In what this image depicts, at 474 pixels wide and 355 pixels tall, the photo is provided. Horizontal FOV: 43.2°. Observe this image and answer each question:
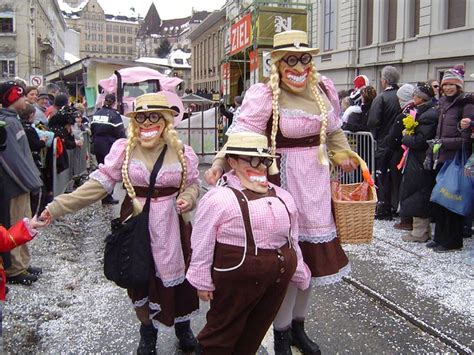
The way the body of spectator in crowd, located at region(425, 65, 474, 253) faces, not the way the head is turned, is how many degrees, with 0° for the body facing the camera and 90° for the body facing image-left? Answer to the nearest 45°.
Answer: approximately 45°

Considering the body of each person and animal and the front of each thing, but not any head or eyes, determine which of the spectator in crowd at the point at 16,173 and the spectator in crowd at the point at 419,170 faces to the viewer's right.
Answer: the spectator in crowd at the point at 16,173

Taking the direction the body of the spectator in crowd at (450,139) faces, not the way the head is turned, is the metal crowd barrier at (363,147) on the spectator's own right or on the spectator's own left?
on the spectator's own right

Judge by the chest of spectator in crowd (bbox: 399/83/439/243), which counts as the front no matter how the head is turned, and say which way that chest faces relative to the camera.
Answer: to the viewer's left

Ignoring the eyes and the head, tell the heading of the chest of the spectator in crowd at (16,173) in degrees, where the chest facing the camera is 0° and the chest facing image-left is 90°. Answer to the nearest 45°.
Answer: approximately 270°

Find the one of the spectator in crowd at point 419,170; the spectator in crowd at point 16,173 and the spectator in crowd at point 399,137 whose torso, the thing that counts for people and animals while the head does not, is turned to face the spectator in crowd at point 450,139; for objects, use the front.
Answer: the spectator in crowd at point 16,173

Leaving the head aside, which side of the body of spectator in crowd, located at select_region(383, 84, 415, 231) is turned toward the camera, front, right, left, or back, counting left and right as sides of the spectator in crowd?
left

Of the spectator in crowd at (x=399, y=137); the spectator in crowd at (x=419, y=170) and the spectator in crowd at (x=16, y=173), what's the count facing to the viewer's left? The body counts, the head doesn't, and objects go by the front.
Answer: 2
